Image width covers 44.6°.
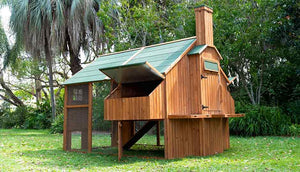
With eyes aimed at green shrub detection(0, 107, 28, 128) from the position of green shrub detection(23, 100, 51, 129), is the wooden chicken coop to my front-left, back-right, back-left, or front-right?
back-left

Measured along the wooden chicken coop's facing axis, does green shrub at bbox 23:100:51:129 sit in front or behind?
behind

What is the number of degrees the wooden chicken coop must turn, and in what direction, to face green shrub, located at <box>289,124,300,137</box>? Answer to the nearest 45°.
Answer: approximately 90° to its left

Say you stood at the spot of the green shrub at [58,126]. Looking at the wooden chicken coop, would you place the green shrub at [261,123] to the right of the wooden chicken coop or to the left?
left

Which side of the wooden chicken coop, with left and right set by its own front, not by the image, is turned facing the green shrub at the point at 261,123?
left
